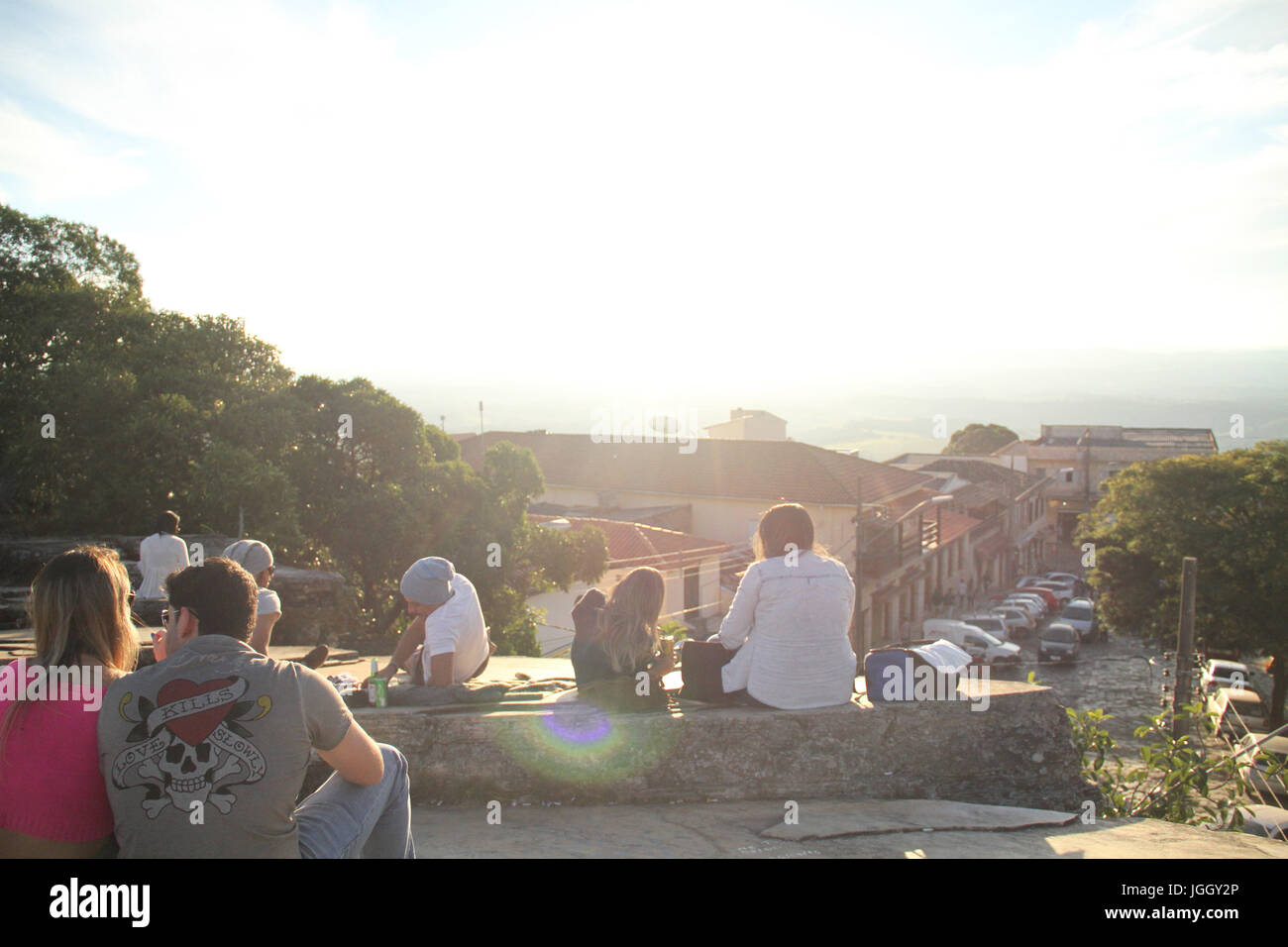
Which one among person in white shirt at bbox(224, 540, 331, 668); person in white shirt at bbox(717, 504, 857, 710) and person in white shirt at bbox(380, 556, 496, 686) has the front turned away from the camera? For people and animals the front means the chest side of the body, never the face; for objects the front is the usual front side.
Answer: person in white shirt at bbox(717, 504, 857, 710)

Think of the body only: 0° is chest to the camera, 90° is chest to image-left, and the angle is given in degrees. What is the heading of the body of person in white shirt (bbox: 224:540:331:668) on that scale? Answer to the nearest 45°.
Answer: approximately 270°

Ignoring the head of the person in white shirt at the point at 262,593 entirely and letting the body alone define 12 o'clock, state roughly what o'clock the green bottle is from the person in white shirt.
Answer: The green bottle is roughly at 2 o'clock from the person in white shirt.

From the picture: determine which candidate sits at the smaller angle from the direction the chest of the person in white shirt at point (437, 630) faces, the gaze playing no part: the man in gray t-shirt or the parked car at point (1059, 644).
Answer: the man in gray t-shirt

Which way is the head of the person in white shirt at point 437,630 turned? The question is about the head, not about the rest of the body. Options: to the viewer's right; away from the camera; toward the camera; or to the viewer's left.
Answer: to the viewer's left

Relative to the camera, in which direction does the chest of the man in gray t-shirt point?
away from the camera

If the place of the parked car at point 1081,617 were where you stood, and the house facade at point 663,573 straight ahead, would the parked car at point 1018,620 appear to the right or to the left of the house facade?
right

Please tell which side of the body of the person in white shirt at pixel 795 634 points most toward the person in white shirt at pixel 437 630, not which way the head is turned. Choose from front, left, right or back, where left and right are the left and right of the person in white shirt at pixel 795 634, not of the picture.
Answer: left

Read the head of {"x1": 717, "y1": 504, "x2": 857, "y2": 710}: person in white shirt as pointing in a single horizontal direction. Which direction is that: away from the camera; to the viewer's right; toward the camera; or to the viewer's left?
away from the camera

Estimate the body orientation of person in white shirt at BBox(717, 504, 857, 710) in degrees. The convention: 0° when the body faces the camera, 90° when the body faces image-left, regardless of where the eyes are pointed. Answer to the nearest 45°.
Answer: approximately 180°
